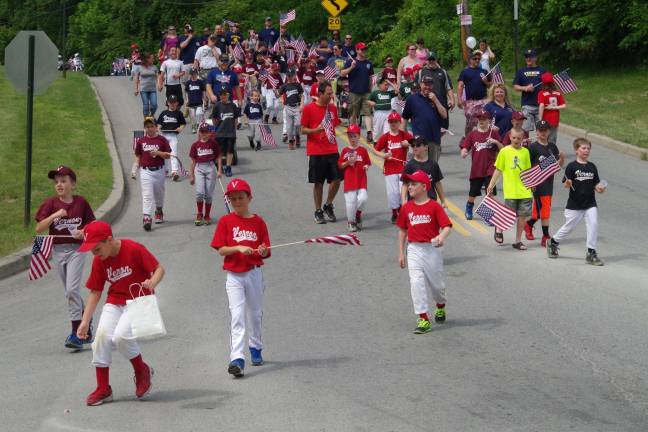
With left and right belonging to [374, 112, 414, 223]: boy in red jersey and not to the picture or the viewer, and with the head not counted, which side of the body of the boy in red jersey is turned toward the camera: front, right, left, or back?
front

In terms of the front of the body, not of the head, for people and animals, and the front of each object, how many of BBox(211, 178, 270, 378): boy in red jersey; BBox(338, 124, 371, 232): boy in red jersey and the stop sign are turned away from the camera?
1

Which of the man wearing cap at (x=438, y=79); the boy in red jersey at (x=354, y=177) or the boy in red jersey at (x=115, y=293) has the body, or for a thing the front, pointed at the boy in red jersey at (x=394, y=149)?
the man wearing cap

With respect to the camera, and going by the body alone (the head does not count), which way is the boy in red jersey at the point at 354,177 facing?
toward the camera

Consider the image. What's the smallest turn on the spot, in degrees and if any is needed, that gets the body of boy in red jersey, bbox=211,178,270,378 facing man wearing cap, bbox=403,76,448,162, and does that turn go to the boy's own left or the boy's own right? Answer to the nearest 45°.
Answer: approximately 180°

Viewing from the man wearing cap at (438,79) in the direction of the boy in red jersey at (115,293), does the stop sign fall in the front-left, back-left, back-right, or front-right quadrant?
front-right

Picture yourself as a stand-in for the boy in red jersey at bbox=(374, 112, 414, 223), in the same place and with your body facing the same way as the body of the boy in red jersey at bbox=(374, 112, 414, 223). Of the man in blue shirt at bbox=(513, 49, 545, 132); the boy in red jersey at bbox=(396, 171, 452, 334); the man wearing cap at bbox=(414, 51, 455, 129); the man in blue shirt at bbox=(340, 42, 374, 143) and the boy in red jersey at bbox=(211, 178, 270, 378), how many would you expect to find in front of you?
2

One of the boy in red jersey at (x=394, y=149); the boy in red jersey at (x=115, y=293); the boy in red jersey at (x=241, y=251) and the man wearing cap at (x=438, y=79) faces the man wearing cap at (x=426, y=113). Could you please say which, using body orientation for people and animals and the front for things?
the man wearing cap at (x=438, y=79)

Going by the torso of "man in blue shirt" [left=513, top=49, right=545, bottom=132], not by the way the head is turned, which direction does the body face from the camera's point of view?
toward the camera

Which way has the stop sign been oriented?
away from the camera

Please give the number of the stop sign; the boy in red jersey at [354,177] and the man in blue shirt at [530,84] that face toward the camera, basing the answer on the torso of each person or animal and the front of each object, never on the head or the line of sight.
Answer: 2

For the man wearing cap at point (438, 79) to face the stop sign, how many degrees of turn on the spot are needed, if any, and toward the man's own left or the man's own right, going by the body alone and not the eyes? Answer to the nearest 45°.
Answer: approximately 45° to the man's own right

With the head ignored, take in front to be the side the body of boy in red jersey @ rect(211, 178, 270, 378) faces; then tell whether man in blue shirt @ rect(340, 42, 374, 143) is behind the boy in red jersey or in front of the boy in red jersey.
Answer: behind

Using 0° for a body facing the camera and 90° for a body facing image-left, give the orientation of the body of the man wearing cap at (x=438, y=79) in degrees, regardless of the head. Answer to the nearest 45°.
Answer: approximately 0°

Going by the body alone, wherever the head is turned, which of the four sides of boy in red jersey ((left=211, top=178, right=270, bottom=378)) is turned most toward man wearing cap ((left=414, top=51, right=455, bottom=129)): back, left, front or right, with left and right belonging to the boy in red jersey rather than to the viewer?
back

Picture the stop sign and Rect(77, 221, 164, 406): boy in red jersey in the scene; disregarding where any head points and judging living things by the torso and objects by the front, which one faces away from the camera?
the stop sign
